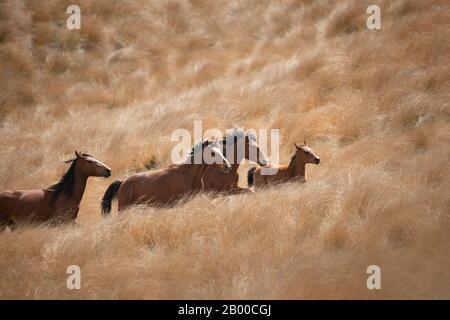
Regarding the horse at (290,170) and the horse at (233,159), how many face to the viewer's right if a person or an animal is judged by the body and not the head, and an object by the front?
2

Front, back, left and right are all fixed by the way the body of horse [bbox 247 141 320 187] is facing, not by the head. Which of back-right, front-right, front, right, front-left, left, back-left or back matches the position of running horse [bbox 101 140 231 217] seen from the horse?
back-right

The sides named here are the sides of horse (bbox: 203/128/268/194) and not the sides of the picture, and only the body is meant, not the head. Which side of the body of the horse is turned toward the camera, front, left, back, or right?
right

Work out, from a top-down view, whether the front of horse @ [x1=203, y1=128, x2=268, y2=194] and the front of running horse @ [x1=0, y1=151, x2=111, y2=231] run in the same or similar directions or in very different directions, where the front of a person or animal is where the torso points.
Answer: same or similar directions

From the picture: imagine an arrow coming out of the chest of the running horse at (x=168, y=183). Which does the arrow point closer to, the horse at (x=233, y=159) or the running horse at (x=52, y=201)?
the horse

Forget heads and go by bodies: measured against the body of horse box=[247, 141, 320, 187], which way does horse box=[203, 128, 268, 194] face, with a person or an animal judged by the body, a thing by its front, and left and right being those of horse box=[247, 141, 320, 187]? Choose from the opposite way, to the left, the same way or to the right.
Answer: the same way

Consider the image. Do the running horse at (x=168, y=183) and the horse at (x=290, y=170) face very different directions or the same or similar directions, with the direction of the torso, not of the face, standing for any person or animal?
same or similar directions

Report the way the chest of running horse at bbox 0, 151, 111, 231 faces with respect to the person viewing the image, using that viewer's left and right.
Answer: facing to the right of the viewer

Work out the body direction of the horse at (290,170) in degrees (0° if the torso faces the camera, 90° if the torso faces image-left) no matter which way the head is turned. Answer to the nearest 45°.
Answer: approximately 270°

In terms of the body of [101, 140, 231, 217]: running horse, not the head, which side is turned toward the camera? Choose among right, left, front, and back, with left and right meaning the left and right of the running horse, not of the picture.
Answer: right

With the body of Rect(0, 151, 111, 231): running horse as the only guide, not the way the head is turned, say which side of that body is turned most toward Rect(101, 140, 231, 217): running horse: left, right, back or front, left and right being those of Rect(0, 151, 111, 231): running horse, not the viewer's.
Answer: front

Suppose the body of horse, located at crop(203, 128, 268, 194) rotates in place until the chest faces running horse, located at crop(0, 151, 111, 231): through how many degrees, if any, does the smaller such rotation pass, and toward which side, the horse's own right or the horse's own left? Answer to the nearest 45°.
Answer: approximately 135° to the horse's own right
